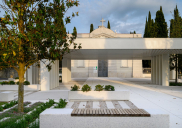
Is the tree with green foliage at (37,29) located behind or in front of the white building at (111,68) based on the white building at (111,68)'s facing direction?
in front

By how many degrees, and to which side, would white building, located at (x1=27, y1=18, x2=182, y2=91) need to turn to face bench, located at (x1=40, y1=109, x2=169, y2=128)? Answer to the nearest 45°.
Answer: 0° — it already faces it

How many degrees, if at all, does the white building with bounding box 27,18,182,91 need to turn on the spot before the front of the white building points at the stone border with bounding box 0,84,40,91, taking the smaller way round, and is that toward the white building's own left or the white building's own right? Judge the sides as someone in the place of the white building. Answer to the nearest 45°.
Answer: approximately 90° to the white building's own right

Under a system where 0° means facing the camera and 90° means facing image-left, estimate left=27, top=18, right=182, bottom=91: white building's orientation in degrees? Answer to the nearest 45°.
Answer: approximately 0°

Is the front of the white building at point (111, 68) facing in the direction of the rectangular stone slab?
yes
